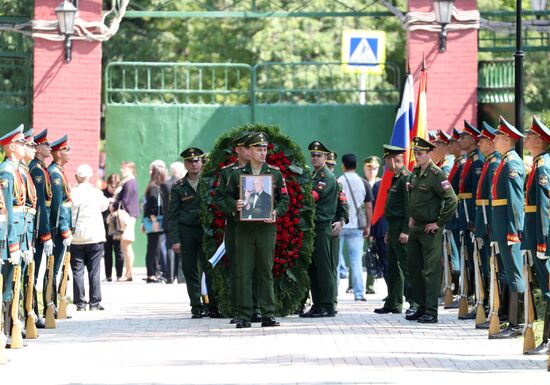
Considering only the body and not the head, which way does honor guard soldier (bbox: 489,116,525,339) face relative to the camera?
to the viewer's left

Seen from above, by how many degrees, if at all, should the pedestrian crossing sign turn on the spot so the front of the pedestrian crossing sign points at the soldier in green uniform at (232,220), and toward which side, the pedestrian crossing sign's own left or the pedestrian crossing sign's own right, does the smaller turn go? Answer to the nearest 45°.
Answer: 0° — it already faces them

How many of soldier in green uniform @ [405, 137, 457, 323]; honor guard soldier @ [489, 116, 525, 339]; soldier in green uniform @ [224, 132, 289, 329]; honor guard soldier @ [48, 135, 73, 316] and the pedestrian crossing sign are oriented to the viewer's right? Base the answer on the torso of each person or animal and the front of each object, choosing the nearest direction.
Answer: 1

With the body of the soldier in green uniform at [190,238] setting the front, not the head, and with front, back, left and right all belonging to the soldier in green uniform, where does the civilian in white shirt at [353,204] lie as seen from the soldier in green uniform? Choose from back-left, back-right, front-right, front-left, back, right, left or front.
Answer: left

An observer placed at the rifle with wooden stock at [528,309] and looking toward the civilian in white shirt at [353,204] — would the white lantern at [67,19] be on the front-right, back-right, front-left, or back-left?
front-left

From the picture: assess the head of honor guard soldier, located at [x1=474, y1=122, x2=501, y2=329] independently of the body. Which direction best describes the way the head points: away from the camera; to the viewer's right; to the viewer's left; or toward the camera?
to the viewer's left

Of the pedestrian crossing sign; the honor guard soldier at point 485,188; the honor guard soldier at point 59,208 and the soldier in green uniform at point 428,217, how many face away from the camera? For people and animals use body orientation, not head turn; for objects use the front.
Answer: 0

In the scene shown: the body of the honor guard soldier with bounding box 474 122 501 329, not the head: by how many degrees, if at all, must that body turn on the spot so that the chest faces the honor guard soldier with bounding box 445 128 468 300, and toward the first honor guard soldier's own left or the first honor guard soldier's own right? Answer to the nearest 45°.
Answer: approximately 90° to the first honor guard soldier's own right

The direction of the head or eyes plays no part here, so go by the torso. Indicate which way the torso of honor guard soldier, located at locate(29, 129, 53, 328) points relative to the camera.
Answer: to the viewer's right

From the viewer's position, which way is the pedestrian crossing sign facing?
facing the viewer

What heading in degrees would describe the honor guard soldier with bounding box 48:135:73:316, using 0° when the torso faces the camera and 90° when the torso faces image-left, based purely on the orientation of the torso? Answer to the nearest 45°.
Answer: approximately 270°

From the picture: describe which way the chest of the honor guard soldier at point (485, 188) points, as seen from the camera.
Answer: to the viewer's left
